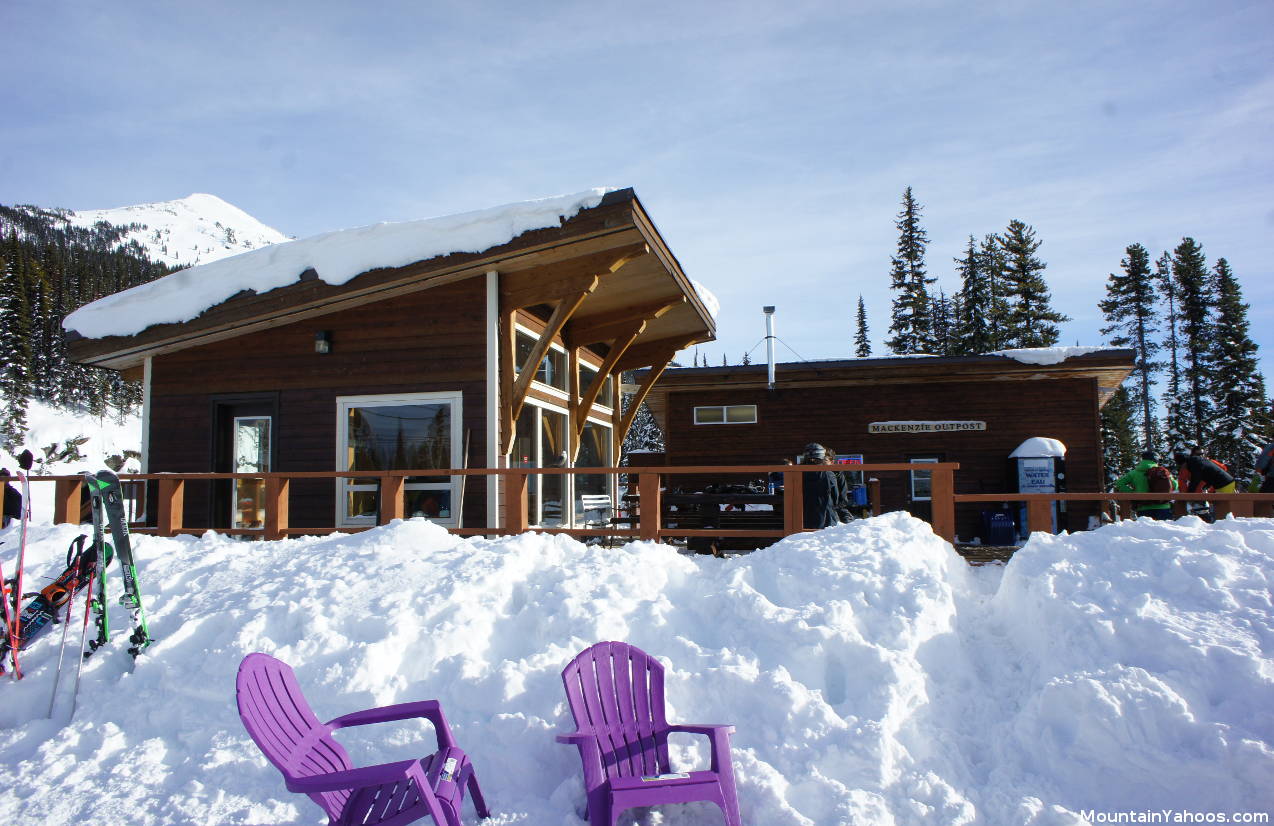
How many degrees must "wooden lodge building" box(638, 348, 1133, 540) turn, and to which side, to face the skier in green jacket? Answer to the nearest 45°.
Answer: approximately 45° to its left

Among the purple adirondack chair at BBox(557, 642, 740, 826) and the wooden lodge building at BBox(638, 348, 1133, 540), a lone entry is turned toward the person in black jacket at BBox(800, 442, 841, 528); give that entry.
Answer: the wooden lodge building

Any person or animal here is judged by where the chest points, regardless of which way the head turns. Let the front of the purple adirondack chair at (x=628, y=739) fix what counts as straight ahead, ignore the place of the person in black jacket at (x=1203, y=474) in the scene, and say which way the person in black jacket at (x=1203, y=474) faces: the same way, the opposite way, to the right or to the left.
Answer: the opposite way

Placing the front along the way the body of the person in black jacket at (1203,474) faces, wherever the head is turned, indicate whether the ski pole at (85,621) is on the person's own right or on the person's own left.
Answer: on the person's own left
